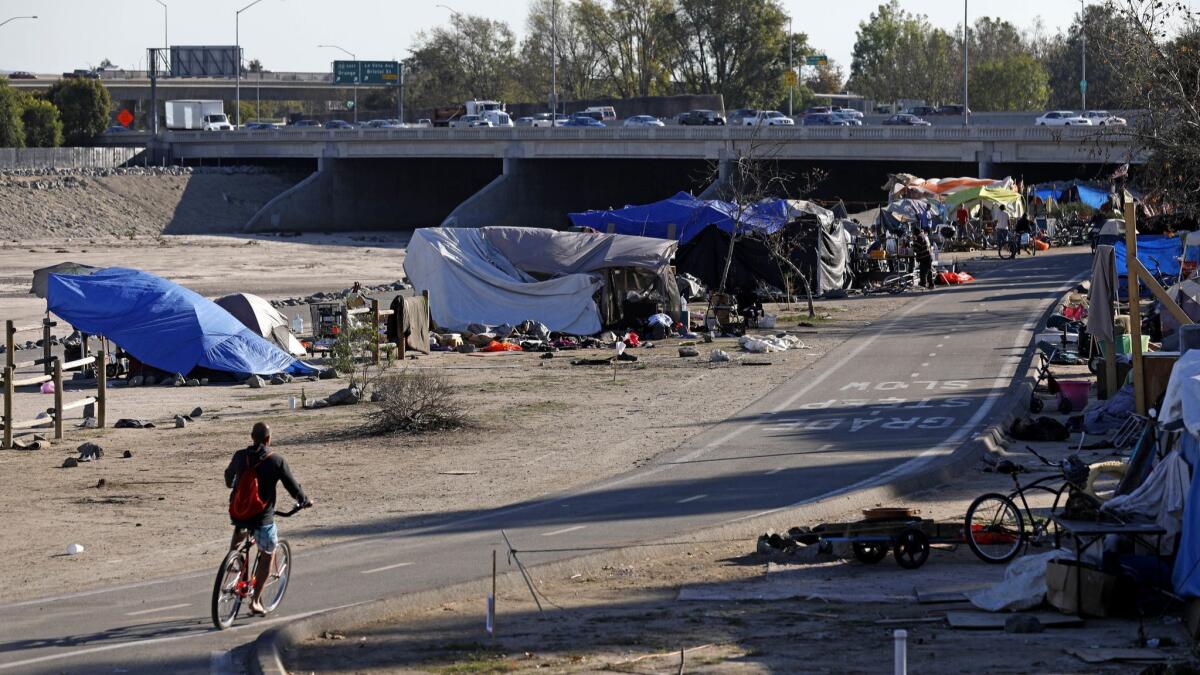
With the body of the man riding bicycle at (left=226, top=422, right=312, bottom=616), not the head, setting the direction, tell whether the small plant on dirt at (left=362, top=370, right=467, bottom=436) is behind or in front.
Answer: in front

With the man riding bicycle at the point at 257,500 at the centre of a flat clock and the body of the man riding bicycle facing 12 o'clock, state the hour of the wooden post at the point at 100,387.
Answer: The wooden post is roughly at 10 o'clock from the man riding bicycle.

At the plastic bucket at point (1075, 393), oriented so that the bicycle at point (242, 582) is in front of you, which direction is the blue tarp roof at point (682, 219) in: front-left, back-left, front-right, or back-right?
back-right

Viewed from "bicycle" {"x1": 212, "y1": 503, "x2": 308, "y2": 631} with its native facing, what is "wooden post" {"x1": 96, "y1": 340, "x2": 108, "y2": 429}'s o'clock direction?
The wooden post is roughly at 10 o'clock from the bicycle.

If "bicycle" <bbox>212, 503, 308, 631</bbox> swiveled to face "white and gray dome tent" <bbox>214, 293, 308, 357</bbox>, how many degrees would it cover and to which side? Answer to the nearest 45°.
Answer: approximately 45° to its left

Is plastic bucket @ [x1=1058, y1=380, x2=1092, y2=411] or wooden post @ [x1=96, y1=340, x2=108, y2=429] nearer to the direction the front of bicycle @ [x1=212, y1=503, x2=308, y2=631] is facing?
the plastic bucket

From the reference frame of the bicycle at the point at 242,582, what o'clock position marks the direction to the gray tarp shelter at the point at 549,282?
The gray tarp shelter is roughly at 11 o'clock from the bicycle.

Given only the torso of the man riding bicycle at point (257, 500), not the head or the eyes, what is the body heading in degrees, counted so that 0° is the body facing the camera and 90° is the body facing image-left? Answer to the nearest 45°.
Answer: approximately 225°

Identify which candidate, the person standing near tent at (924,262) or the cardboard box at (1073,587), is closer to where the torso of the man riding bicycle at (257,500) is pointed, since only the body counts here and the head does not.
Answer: the person standing near tent

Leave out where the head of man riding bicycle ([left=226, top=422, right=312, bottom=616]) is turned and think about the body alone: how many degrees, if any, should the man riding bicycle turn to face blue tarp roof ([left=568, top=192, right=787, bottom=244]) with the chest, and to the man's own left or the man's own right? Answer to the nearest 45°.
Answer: approximately 45° to the man's own left

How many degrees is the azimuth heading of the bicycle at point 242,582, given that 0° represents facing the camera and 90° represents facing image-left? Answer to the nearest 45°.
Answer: approximately 225°
